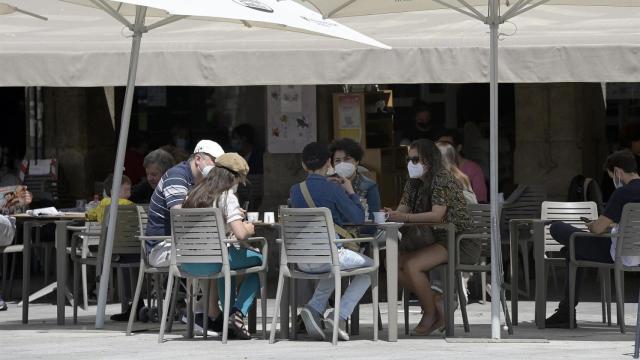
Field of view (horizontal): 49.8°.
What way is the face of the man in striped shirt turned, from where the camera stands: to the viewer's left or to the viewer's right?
to the viewer's right

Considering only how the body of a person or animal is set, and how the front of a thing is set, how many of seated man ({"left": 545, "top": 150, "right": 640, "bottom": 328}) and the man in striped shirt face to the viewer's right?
1

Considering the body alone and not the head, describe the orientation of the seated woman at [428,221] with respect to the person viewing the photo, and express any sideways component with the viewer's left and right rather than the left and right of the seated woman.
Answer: facing to the left of the viewer

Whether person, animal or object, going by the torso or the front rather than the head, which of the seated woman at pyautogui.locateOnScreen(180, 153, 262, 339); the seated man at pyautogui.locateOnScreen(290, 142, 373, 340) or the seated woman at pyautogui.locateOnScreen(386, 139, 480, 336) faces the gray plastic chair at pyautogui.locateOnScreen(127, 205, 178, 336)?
the seated woman at pyautogui.locateOnScreen(386, 139, 480, 336)

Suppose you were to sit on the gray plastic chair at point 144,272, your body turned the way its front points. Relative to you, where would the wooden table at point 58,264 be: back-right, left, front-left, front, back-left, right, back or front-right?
back-left

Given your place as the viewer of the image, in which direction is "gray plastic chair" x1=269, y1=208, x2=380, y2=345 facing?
facing away from the viewer and to the right of the viewer

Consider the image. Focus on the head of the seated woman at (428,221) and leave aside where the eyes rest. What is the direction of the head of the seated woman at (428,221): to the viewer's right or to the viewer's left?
to the viewer's left

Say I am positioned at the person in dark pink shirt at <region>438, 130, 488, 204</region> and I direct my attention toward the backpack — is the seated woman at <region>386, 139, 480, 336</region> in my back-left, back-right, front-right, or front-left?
back-right

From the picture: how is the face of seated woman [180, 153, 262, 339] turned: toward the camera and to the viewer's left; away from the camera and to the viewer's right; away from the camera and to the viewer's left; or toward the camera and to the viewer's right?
away from the camera and to the viewer's right

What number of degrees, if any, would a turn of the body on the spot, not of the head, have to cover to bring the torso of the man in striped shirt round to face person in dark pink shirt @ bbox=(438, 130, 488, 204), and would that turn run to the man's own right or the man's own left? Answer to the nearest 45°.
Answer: approximately 45° to the man's own left

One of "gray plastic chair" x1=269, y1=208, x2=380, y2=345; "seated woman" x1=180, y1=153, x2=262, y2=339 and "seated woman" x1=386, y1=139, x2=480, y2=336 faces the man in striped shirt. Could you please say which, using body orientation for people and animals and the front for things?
"seated woman" x1=386, y1=139, x2=480, y2=336
